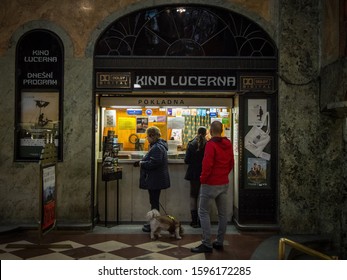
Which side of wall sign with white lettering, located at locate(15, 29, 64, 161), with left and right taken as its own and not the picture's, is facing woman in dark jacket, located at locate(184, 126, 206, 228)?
left

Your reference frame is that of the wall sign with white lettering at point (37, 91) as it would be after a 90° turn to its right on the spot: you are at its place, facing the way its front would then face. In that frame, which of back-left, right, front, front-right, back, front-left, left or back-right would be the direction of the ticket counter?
back

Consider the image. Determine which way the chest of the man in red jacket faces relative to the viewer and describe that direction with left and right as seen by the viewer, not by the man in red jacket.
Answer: facing away from the viewer and to the left of the viewer

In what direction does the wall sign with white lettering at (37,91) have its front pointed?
toward the camera

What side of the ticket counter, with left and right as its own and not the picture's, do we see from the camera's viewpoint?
front

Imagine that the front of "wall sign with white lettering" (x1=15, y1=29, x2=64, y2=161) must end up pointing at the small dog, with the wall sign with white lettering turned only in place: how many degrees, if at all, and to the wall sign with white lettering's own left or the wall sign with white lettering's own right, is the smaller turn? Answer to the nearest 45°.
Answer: approximately 45° to the wall sign with white lettering's own left

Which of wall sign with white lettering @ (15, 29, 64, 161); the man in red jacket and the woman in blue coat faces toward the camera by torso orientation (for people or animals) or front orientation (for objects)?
the wall sign with white lettering
